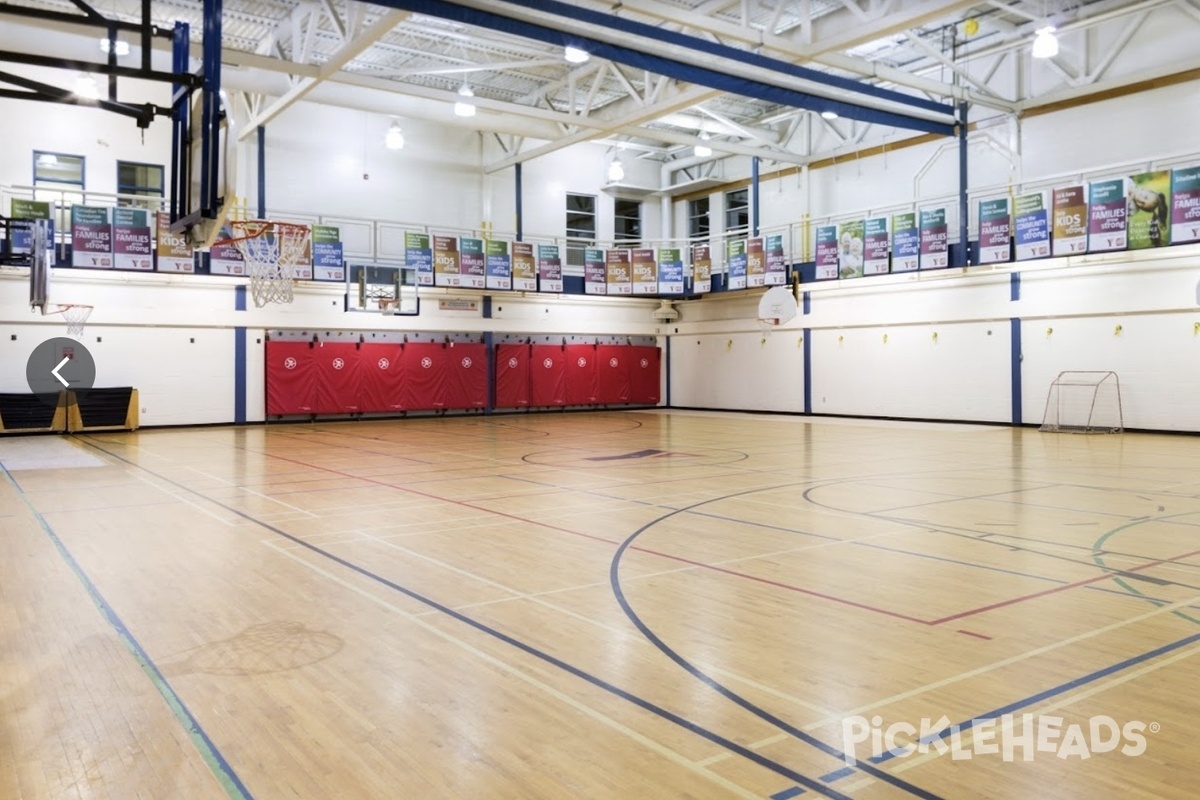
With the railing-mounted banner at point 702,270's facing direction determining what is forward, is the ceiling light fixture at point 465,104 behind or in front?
in front

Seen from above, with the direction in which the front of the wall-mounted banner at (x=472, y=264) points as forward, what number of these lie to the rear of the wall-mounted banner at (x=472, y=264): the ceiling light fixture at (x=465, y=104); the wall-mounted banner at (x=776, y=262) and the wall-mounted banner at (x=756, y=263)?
0

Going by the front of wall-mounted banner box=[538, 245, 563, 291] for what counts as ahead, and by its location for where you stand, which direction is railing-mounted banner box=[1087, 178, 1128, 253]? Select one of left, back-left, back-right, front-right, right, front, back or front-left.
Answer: front

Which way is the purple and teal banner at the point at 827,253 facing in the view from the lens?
facing the viewer and to the left of the viewer

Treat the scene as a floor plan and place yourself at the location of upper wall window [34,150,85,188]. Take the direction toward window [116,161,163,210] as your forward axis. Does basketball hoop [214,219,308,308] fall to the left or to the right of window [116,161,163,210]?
right

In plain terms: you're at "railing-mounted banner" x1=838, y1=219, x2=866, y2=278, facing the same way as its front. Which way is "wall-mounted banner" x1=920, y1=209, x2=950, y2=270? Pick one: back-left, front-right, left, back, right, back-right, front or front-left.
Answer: left

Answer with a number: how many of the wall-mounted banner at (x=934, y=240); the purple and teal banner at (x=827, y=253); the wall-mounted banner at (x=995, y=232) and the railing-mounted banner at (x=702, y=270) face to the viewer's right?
0

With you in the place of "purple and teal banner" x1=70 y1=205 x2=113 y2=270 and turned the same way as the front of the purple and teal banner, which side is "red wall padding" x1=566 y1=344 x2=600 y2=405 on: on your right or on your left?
on your left

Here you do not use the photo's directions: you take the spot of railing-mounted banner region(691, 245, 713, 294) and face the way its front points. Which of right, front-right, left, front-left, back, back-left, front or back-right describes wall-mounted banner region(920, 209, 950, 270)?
left

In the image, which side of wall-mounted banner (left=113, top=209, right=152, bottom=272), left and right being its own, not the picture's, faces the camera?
front

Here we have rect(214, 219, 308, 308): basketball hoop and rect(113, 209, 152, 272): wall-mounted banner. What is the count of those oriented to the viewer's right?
1

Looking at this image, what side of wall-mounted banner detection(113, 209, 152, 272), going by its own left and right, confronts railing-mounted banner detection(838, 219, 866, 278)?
left

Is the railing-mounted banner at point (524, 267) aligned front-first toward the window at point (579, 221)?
no

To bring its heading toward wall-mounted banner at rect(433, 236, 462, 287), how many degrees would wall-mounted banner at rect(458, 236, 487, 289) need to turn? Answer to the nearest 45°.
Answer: approximately 90° to its right

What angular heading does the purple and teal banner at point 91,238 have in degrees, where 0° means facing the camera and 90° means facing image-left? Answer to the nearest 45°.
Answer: approximately 315°
